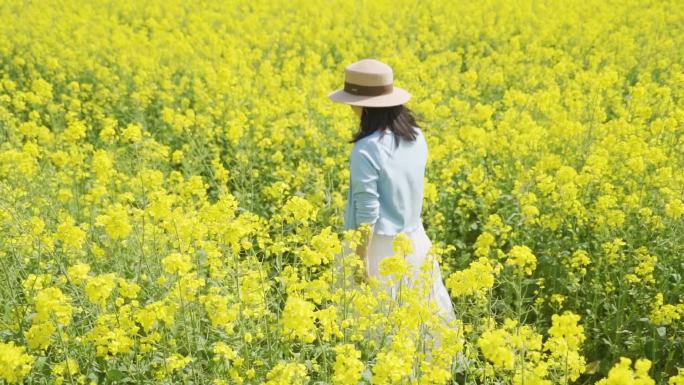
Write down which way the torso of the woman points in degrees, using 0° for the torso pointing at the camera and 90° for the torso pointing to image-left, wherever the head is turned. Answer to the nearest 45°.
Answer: approximately 135°
